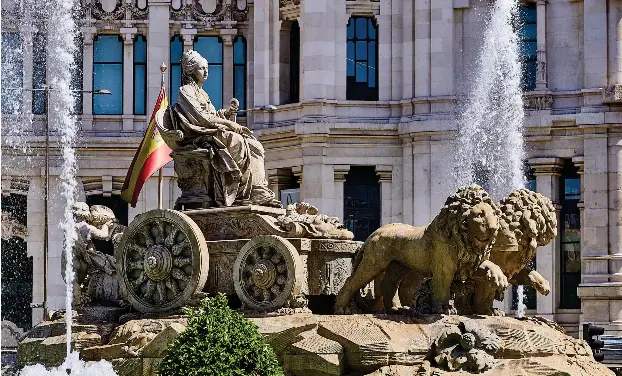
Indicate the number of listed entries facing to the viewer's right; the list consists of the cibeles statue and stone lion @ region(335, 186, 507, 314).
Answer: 2

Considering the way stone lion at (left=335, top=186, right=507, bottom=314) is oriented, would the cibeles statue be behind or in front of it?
behind

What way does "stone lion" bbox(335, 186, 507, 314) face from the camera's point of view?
to the viewer's right

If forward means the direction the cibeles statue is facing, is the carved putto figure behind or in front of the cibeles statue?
behind

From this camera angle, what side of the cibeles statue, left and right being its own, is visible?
right
